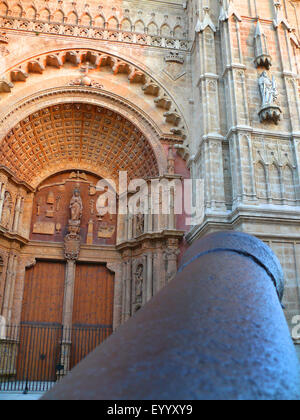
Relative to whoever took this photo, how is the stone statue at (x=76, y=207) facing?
facing the viewer

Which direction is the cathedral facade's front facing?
toward the camera

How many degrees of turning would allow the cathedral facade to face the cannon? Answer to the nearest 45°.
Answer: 0° — it already faces it

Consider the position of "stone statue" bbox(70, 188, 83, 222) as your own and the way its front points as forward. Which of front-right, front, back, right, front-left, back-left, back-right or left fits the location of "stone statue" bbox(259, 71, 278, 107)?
front-left

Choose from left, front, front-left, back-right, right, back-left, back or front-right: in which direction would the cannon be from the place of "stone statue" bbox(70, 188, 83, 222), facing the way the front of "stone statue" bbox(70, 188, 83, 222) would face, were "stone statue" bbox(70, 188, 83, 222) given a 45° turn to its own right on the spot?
front-left
